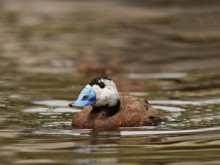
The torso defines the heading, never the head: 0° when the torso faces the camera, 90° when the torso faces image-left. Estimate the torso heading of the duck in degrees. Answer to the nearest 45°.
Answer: approximately 90°
